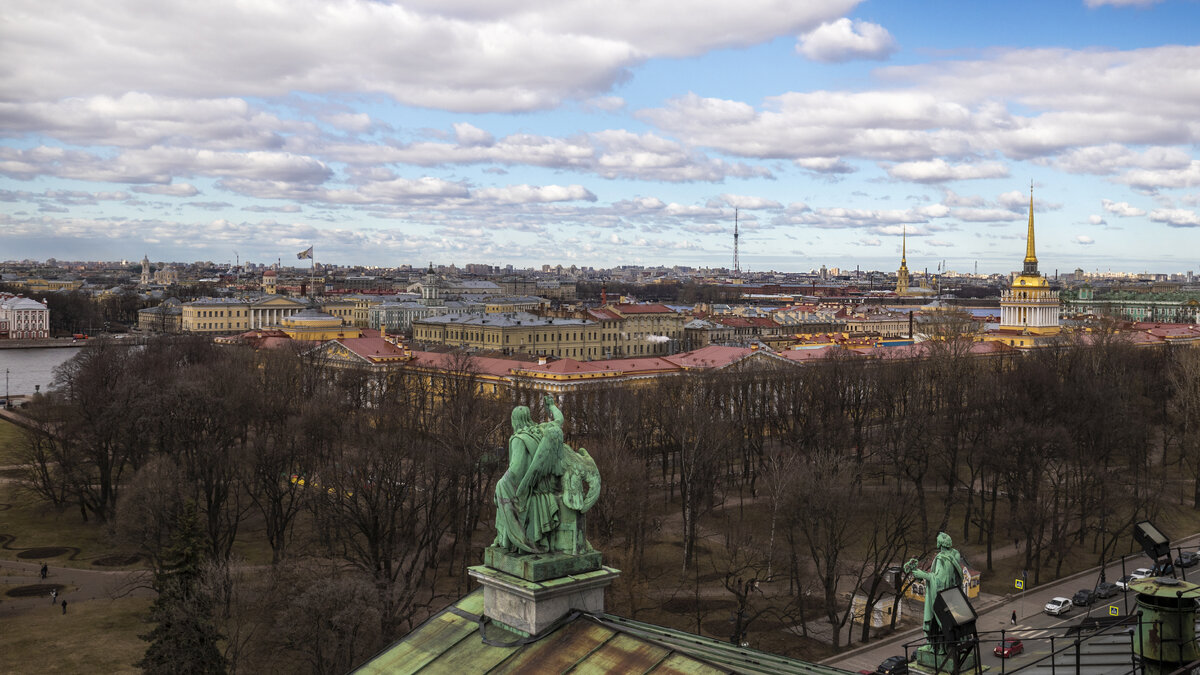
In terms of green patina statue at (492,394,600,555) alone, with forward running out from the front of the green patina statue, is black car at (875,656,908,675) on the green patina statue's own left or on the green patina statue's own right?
on the green patina statue's own right

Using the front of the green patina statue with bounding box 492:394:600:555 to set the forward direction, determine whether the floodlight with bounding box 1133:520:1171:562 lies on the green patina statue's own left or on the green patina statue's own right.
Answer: on the green patina statue's own right

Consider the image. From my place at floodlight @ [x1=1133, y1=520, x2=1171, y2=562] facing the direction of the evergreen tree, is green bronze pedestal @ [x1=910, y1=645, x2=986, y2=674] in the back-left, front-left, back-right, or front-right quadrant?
front-left

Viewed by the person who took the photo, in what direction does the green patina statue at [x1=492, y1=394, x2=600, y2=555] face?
facing away from the viewer and to the left of the viewer

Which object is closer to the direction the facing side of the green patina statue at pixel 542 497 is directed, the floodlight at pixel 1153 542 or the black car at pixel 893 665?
the black car

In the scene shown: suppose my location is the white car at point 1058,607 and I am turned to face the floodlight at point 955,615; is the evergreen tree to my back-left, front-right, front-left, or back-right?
front-right

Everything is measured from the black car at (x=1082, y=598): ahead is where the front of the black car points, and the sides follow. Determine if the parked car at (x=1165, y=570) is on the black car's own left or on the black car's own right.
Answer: on the black car's own left

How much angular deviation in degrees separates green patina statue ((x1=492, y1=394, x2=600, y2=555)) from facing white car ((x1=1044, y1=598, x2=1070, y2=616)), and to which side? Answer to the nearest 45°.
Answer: approximately 90° to its right

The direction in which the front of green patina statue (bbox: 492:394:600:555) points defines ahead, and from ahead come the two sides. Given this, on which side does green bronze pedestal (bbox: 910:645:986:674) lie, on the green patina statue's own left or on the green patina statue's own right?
on the green patina statue's own right

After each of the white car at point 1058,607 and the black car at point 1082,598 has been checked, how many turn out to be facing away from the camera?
0

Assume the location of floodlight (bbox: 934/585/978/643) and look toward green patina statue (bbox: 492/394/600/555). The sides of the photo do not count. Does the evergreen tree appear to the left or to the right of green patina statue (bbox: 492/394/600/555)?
right

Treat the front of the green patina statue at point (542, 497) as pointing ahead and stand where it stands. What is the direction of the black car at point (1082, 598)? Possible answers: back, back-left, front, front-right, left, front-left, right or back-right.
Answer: right
